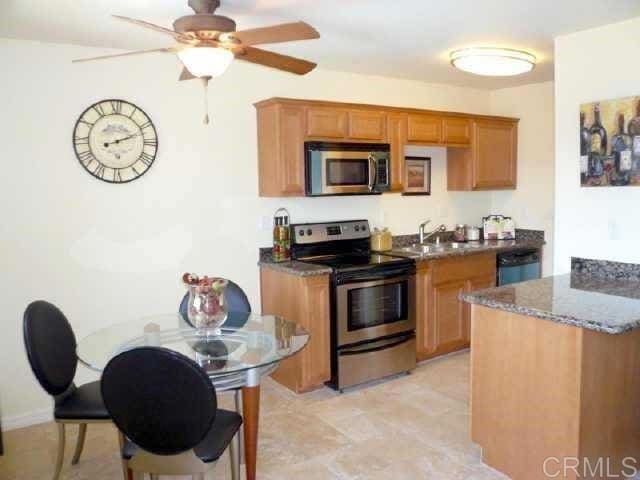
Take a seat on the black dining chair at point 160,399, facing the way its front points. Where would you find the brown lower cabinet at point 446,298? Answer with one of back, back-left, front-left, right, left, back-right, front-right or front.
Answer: front

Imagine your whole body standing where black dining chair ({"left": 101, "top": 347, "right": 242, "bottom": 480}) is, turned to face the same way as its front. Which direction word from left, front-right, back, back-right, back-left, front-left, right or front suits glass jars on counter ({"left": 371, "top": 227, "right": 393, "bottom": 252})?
front

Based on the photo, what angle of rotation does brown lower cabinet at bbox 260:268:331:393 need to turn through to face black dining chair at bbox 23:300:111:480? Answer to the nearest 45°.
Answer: approximately 90° to its right

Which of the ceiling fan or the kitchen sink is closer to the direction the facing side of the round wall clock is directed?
the ceiling fan

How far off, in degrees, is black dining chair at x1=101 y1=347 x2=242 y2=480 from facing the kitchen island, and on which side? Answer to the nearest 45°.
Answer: approximately 45° to its right

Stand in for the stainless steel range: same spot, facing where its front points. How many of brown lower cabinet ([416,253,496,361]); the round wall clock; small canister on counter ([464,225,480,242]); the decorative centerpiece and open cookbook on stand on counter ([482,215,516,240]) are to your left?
3

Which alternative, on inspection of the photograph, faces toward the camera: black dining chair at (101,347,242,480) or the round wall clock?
the round wall clock

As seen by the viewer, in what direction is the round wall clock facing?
toward the camera

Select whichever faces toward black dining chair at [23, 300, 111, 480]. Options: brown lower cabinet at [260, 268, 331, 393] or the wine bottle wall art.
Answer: the wine bottle wall art

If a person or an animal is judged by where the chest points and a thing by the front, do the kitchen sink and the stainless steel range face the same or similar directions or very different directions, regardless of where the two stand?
same or similar directions

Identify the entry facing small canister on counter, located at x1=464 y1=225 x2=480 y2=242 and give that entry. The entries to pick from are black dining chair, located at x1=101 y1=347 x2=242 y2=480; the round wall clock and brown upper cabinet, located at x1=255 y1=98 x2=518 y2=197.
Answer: the black dining chair

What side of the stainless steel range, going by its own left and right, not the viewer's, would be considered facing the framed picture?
left

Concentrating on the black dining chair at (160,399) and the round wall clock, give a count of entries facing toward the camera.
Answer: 1

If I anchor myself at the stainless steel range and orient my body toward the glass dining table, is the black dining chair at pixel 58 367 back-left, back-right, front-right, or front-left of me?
front-right

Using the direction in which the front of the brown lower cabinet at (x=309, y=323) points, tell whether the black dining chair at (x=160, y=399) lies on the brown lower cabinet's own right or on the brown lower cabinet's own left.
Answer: on the brown lower cabinet's own right

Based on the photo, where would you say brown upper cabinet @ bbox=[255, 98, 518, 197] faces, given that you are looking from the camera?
facing the viewer and to the right of the viewer
